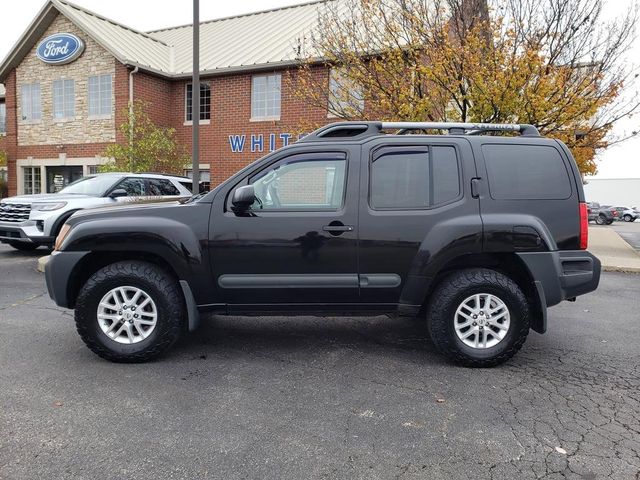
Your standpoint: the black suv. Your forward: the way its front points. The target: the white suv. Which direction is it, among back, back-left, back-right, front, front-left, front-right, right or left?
front-right

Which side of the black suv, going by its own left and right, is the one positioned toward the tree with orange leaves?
right

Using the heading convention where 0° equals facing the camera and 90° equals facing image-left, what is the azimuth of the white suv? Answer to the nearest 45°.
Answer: approximately 45°

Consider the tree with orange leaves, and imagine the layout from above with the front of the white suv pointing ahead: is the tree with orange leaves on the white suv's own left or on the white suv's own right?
on the white suv's own left

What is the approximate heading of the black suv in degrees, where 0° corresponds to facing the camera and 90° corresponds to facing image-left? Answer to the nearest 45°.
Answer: approximately 90°

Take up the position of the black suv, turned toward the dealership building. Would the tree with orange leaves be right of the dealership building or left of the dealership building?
right

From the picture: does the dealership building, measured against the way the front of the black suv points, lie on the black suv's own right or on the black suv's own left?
on the black suv's own right

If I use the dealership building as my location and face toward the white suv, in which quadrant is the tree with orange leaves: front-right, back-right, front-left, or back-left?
front-left

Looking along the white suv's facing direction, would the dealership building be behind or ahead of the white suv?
behind

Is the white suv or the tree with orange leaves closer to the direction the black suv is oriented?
the white suv

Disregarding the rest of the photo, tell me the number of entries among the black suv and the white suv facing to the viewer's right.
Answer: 0

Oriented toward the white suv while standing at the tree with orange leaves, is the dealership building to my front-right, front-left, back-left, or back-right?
front-right
